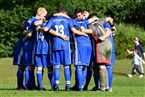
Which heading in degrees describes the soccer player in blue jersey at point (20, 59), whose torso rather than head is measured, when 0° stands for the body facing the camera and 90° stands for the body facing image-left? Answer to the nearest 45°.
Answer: approximately 270°

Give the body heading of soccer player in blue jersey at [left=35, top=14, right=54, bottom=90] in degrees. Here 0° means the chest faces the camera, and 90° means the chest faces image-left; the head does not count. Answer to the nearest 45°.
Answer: approximately 225°

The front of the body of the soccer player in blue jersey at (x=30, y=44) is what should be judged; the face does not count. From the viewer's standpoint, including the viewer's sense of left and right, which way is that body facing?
facing to the right of the viewer

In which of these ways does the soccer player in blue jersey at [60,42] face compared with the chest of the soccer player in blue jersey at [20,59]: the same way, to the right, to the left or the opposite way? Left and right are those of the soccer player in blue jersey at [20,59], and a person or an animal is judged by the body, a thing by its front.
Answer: to the left

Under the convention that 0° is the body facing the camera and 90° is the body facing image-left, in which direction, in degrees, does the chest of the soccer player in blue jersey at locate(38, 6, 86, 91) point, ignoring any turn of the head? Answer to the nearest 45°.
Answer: approximately 180°

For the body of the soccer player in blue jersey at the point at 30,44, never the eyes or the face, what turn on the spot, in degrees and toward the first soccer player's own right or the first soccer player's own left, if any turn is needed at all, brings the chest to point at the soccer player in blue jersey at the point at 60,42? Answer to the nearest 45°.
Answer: approximately 45° to the first soccer player's own right

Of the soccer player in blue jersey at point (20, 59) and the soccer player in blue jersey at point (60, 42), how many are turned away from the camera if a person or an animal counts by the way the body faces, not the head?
1
